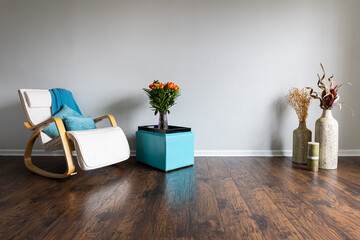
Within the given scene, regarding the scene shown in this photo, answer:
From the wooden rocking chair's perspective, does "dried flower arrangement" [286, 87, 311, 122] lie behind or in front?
in front

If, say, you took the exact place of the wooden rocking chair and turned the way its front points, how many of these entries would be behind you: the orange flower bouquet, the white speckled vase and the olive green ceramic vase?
0

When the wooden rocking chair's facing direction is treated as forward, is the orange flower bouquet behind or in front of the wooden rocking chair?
in front

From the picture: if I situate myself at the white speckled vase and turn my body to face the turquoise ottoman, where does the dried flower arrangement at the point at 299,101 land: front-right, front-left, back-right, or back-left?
front-right

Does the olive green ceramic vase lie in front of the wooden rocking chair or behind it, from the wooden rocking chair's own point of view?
in front
